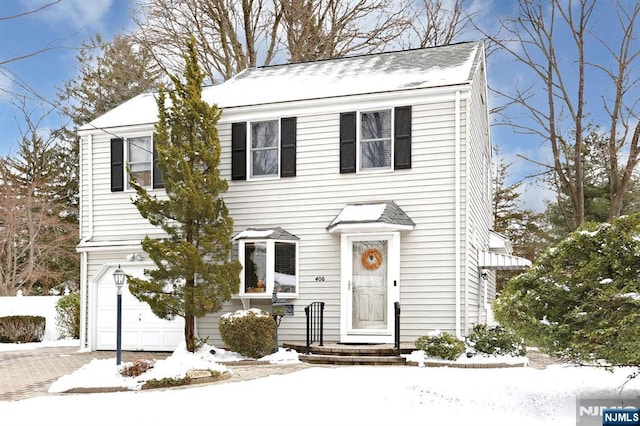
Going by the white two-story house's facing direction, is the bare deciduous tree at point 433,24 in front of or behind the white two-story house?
behind

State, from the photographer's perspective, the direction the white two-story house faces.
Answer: facing the viewer

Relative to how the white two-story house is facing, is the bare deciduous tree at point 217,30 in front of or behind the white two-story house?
behind

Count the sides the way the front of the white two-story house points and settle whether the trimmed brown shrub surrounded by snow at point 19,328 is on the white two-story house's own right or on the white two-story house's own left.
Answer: on the white two-story house's own right

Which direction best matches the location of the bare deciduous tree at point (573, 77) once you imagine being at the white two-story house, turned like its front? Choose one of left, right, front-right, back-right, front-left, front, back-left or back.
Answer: back-left

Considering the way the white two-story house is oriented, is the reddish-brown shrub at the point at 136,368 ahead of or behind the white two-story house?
ahead

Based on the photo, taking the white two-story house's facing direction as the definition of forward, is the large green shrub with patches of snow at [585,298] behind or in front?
in front

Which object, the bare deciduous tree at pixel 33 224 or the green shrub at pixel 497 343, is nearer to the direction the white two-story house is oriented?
the green shrub

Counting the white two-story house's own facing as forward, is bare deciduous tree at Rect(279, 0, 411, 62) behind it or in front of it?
behind

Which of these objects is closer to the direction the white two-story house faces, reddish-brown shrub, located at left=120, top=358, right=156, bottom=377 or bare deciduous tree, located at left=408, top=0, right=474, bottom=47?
the reddish-brown shrub

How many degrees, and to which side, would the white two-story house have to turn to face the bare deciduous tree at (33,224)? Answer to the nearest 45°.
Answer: approximately 135° to its right

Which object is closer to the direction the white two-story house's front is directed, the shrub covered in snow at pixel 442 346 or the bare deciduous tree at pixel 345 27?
the shrub covered in snow
